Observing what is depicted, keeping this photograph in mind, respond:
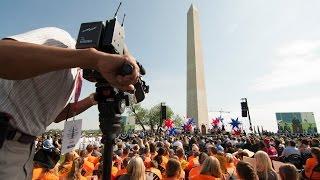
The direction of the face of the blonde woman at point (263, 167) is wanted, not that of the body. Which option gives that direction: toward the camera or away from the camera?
away from the camera

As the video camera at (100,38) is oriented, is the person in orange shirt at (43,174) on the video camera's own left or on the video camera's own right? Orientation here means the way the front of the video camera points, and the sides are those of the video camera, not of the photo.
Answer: on the video camera's own left

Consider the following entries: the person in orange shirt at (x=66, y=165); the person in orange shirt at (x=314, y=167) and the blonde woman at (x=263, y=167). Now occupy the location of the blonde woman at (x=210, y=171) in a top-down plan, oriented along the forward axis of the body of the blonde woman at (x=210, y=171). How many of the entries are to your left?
1

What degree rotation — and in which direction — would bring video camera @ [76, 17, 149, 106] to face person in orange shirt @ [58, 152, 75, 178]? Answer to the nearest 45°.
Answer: approximately 45° to its left

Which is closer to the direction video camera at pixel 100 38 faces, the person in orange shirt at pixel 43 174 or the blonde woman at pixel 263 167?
the blonde woman

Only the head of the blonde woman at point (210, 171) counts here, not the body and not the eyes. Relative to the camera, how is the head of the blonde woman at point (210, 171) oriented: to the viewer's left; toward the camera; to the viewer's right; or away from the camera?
away from the camera

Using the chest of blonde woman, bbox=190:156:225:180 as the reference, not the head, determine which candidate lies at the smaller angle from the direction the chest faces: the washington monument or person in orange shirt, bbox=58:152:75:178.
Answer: the washington monument

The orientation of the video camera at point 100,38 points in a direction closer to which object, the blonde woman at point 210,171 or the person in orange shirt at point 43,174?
the blonde woman

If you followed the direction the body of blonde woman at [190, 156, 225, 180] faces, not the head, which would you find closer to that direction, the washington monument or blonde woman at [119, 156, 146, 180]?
the washington monument

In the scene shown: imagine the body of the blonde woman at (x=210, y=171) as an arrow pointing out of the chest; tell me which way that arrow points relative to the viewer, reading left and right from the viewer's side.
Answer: facing away from the viewer

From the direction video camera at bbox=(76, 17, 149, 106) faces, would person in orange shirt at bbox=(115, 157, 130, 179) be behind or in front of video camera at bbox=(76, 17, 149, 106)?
in front

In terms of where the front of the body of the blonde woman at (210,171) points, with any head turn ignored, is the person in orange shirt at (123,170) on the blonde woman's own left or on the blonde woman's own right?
on the blonde woman's own left

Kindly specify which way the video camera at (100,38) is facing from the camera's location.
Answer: facing away from the viewer and to the right of the viewer
